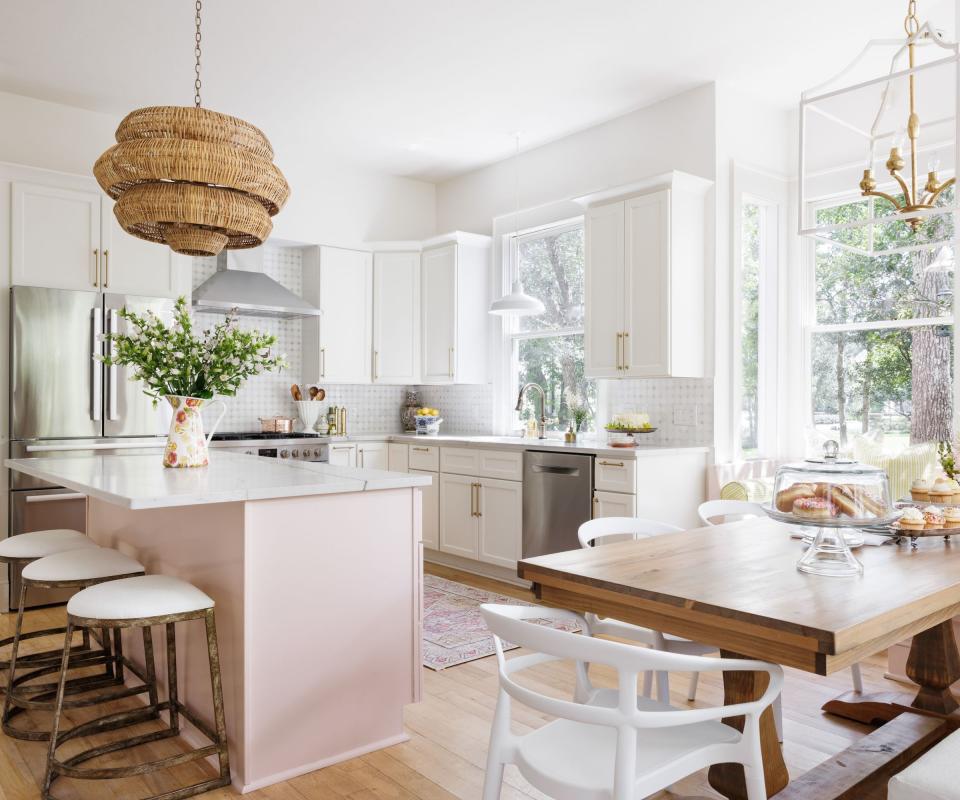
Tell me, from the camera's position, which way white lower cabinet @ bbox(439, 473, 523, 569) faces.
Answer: facing the viewer and to the left of the viewer

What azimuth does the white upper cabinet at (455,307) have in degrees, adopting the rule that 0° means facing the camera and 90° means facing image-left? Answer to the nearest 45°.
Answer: approximately 45°

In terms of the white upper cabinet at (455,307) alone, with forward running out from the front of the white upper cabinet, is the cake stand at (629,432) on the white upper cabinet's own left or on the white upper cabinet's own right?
on the white upper cabinet's own left

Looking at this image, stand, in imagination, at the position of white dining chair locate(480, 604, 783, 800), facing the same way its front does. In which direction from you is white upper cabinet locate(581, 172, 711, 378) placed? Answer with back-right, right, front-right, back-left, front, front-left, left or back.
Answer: front-left

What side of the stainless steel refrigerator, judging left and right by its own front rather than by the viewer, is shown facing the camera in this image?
front

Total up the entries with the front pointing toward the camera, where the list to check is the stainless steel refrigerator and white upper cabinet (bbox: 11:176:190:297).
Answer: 2

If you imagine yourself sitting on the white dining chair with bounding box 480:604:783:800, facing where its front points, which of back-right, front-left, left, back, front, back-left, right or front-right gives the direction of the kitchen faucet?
front-left

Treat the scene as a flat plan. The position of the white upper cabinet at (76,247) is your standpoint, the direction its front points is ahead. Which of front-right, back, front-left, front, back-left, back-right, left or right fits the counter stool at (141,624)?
front

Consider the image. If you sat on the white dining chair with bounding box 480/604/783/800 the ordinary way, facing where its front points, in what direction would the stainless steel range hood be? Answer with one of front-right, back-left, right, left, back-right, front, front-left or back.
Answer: left

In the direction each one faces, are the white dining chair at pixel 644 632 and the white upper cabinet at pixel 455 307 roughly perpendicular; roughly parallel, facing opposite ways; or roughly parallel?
roughly perpendicular

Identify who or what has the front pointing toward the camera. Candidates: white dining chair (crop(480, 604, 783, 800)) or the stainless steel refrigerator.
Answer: the stainless steel refrigerator

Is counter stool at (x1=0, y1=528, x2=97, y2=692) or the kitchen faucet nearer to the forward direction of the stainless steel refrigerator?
the counter stool

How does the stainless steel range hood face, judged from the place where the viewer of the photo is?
facing the viewer and to the right of the viewer

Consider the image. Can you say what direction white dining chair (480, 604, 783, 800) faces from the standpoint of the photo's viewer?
facing away from the viewer and to the right of the viewer

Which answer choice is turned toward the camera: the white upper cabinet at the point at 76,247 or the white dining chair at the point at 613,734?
the white upper cabinet

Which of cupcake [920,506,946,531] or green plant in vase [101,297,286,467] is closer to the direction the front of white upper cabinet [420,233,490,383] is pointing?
the green plant in vase

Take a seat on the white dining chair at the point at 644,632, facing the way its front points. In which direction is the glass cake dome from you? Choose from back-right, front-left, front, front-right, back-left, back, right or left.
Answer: front
